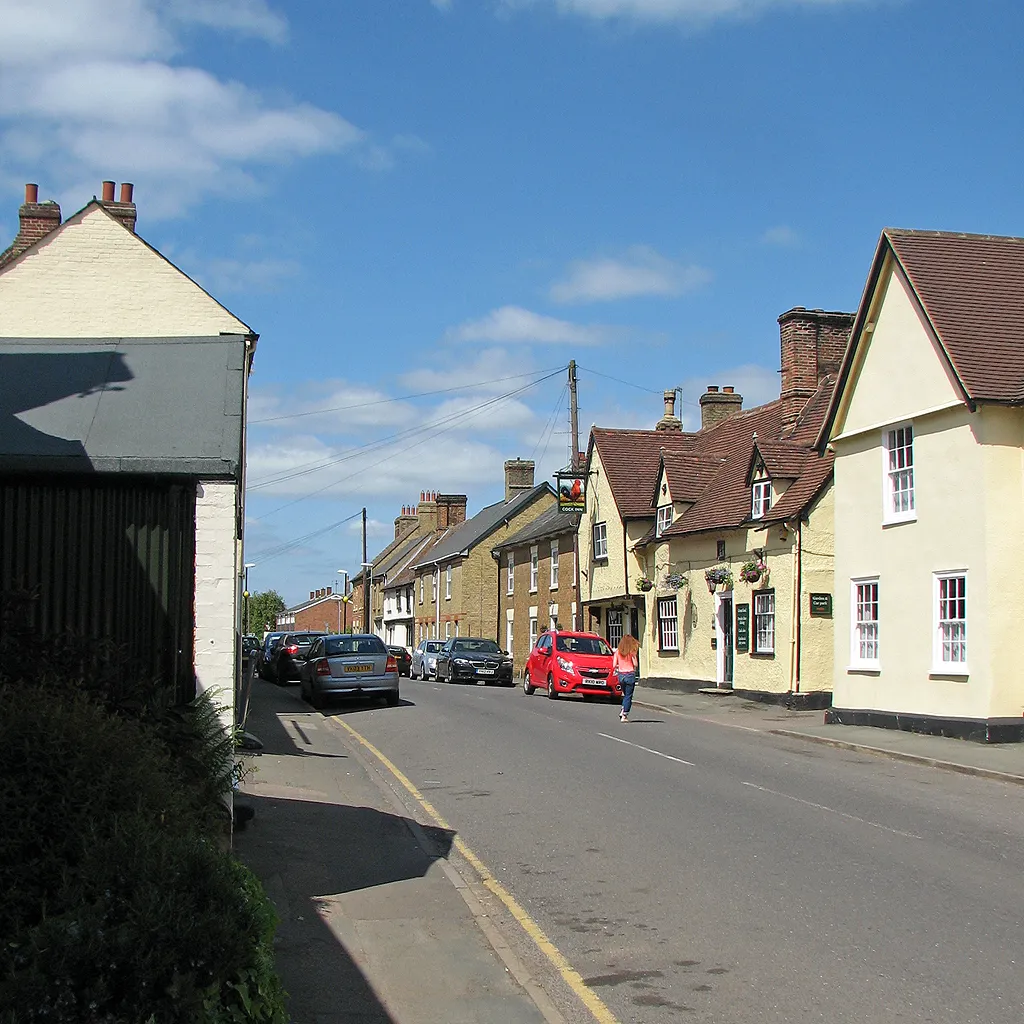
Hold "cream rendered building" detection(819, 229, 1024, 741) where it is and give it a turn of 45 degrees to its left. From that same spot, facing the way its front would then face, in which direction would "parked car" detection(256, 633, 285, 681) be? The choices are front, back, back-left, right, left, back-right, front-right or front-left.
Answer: back-right

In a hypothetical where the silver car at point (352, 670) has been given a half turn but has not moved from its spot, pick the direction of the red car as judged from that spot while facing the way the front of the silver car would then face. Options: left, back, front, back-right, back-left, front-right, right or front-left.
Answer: back-left

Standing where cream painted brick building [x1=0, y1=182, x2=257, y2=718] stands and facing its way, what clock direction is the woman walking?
The woman walking is roughly at 10 o'clock from the cream painted brick building.

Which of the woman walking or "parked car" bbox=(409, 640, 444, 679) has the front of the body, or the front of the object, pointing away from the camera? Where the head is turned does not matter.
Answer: the woman walking

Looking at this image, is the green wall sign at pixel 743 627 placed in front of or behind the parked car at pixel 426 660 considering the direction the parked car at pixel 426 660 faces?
in front

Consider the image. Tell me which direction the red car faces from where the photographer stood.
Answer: facing the viewer and to the right of the viewer

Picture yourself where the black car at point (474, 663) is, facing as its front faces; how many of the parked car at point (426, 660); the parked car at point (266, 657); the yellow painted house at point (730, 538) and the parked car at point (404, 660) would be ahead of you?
1

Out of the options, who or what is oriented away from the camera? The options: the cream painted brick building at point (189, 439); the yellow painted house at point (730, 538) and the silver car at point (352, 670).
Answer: the silver car

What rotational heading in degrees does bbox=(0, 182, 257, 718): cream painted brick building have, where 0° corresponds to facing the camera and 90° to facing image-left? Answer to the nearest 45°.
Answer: approximately 270°

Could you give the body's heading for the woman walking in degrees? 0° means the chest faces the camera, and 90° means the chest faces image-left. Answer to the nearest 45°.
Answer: approximately 180°

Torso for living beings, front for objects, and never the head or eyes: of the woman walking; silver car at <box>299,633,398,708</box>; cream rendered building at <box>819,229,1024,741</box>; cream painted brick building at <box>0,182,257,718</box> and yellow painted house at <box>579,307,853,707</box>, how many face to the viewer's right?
1

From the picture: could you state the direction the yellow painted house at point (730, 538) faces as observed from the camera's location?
facing the viewer and to the left of the viewer

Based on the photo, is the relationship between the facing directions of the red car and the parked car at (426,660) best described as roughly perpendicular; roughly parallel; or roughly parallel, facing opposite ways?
roughly parallel

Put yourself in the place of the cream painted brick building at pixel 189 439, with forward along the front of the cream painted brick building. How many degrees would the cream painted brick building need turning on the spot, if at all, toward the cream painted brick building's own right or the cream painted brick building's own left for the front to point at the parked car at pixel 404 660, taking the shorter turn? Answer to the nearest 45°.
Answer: approximately 90° to the cream painted brick building's own left

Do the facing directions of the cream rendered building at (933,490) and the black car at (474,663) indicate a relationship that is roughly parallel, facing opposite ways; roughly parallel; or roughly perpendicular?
roughly perpendicular

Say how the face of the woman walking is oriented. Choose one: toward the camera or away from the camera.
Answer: away from the camera
